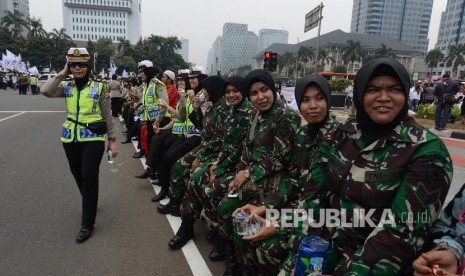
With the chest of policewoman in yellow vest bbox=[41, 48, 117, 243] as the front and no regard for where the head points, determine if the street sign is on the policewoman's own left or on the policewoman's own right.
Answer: on the policewoman's own left

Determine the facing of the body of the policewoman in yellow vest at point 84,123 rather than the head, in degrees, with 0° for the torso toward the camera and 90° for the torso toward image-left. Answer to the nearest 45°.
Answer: approximately 0°

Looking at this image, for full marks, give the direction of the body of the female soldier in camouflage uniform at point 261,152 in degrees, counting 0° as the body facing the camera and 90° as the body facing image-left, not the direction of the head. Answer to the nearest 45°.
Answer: approximately 45°

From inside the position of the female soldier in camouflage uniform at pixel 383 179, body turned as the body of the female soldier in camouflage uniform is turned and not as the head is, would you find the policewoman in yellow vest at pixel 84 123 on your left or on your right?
on your right

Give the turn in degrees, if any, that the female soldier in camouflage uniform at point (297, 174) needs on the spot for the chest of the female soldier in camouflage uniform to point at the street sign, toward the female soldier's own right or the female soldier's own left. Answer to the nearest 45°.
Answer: approximately 135° to the female soldier's own right

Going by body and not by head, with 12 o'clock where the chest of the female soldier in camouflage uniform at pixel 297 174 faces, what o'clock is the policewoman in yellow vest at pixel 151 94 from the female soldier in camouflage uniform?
The policewoman in yellow vest is roughly at 3 o'clock from the female soldier in camouflage uniform.

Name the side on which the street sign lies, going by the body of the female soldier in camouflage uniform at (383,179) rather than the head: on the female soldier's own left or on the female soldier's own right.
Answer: on the female soldier's own right

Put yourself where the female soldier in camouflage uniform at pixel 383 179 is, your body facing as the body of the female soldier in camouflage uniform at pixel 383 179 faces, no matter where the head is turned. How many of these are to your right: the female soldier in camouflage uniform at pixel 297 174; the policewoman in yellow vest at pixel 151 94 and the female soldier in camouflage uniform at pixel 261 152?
3

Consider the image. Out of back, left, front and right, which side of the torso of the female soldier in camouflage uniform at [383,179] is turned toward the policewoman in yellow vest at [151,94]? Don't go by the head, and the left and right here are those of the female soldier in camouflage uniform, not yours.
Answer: right
